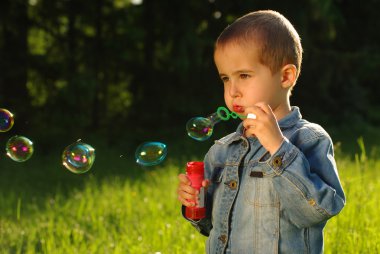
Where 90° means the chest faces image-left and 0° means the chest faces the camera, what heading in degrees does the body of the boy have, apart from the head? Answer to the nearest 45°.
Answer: approximately 45°

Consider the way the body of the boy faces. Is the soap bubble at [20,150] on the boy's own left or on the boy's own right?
on the boy's own right

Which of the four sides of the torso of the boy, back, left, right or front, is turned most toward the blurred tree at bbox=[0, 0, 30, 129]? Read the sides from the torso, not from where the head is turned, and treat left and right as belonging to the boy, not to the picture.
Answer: right

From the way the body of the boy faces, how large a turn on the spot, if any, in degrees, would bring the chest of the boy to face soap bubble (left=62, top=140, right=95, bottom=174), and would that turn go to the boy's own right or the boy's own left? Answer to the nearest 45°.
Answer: approximately 90° to the boy's own right

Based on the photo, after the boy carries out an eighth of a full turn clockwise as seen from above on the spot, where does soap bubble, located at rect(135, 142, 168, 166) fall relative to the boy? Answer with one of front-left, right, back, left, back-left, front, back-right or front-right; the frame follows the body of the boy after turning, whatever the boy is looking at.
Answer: front-right

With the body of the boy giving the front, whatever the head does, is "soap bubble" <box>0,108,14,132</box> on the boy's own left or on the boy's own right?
on the boy's own right

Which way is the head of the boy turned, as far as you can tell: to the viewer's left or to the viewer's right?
to the viewer's left

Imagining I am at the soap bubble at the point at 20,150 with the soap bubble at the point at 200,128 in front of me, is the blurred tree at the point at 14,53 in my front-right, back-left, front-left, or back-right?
back-left
